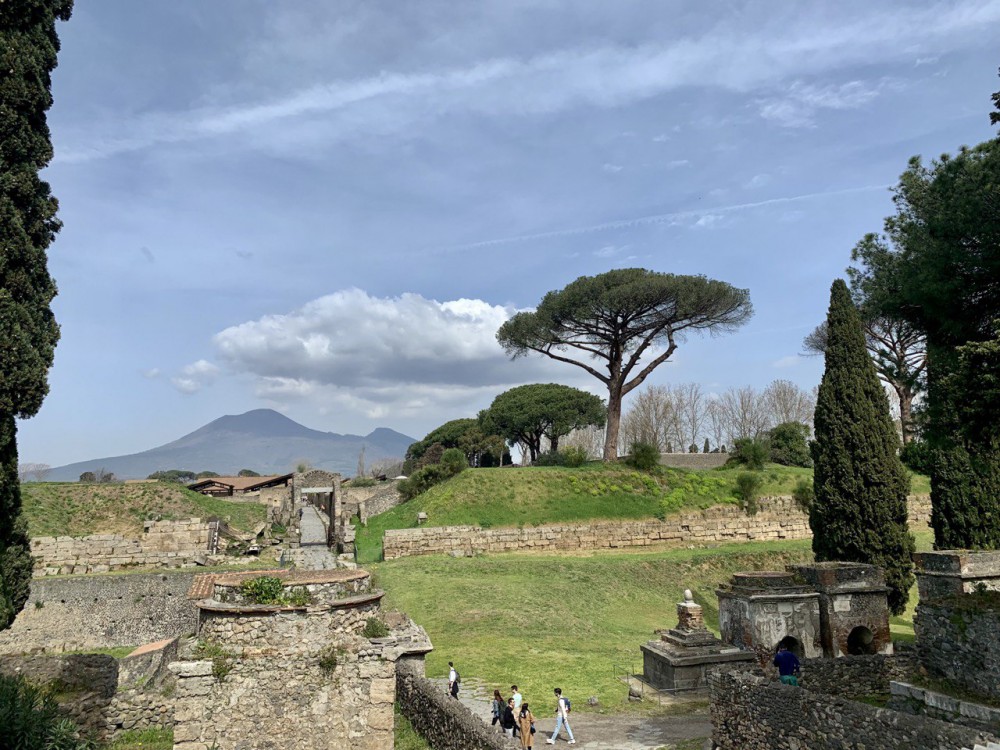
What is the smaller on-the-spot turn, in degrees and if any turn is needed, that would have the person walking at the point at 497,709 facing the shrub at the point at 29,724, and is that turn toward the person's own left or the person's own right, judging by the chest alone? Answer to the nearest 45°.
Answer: approximately 90° to the person's own left

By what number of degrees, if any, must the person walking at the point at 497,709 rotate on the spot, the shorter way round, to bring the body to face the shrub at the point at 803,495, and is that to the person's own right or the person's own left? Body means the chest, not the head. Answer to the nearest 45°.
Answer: approximately 90° to the person's own right

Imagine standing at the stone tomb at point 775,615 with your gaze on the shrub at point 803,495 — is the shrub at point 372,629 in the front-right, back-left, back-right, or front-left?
back-left

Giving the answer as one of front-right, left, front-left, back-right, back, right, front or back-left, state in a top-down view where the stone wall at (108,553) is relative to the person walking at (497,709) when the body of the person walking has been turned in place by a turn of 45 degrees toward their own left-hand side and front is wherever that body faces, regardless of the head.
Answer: front-right

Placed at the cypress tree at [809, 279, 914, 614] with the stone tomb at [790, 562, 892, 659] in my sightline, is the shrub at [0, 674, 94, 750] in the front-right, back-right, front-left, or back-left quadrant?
front-right

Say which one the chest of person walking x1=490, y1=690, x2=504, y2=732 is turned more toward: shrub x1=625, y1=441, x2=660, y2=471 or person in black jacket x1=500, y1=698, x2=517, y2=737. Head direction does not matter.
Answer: the shrub

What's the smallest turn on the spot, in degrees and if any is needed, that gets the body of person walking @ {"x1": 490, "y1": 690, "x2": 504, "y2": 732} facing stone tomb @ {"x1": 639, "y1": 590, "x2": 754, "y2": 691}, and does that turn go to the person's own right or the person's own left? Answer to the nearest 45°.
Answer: approximately 90° to the person's own right

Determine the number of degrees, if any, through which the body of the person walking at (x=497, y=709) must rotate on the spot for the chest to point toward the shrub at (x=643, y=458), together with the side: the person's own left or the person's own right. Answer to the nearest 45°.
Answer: approximately 45° to the person's own right

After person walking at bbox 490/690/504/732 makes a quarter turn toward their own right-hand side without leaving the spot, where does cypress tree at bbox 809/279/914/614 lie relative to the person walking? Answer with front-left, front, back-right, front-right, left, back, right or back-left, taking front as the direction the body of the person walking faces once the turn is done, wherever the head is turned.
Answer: front

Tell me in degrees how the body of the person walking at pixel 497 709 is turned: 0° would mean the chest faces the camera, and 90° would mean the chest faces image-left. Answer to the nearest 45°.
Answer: approximately 135°
